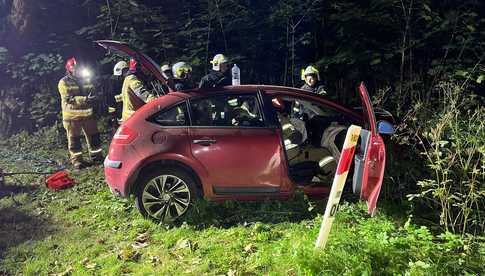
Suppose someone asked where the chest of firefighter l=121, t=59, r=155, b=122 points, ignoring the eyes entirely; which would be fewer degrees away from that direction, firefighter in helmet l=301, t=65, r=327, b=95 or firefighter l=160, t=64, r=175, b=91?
the firefighter in helmet

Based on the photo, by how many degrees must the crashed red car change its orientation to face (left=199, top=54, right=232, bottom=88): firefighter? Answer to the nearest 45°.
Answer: approximately 90° to its left

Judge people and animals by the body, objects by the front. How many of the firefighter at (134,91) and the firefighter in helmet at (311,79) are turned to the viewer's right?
1

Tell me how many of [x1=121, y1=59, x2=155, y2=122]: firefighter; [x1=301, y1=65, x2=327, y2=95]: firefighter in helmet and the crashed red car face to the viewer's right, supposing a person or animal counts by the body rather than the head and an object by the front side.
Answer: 2

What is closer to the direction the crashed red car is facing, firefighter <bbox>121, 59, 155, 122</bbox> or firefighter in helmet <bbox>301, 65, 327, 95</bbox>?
the firefighter in helmet

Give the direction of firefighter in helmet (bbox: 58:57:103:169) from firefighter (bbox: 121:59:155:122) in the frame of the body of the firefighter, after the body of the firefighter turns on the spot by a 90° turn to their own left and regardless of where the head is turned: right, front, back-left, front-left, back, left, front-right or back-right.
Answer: front-left

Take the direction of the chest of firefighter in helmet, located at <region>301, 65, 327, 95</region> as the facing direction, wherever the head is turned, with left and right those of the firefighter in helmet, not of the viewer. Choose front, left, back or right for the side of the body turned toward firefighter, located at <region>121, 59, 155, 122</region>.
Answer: right

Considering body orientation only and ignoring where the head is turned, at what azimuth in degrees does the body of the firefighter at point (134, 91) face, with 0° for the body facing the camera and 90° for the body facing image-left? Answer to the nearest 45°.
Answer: approximately 270°

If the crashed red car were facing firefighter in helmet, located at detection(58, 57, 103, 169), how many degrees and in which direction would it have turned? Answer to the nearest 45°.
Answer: approximately 135° to its left

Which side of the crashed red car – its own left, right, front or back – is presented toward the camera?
right

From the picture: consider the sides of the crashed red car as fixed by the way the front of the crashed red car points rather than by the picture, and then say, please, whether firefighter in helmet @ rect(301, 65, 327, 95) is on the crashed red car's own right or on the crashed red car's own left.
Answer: on the crashed red car's own left
